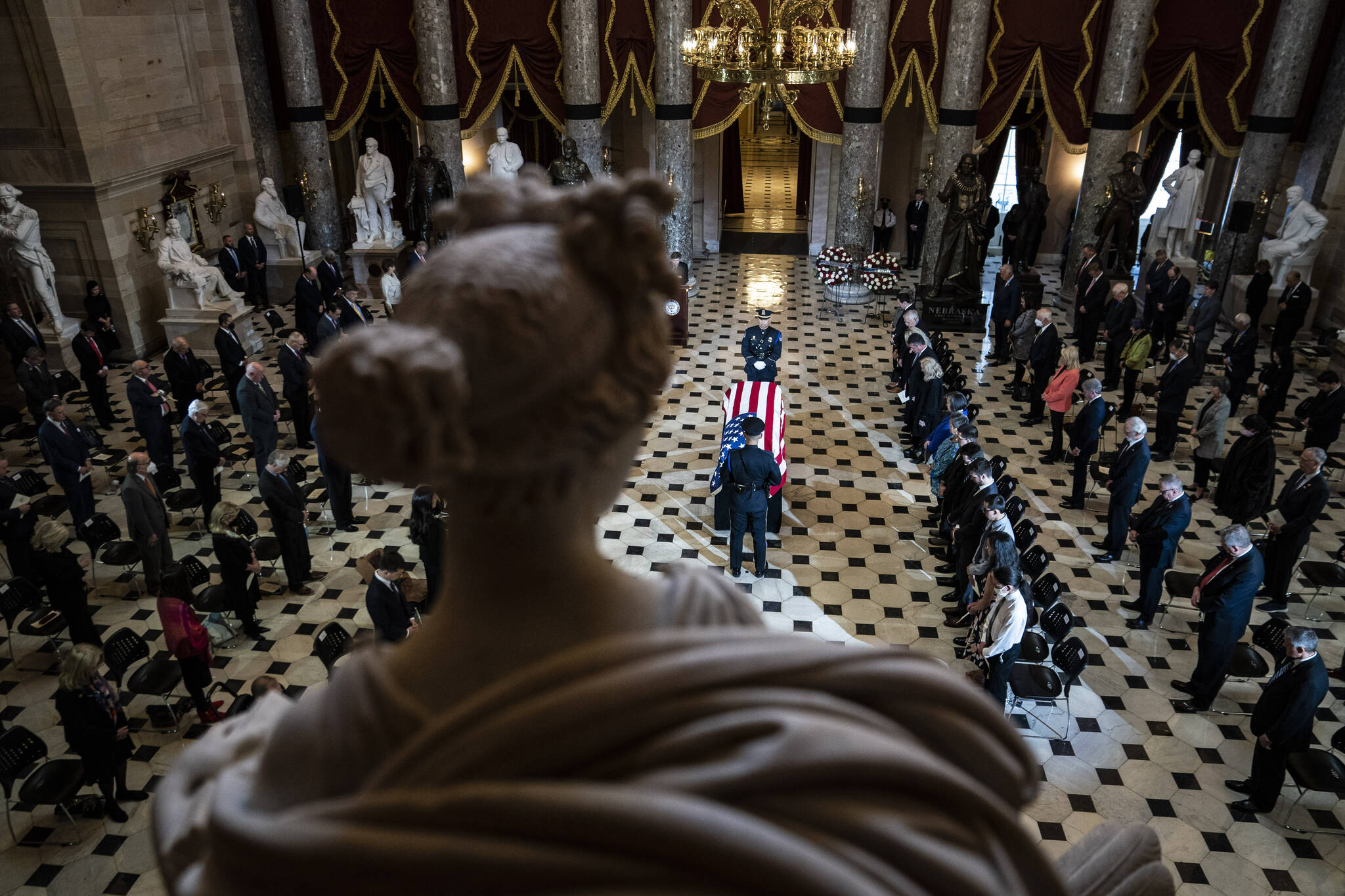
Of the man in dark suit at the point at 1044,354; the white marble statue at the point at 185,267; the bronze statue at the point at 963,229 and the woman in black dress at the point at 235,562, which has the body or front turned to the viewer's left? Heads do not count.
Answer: the man in dark suit

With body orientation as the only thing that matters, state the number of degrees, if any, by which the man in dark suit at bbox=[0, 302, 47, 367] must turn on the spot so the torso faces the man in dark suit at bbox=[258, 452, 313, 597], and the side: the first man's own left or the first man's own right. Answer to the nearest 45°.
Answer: approximately 45° to the first man's own right

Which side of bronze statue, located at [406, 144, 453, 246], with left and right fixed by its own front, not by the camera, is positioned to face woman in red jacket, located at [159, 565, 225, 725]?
front

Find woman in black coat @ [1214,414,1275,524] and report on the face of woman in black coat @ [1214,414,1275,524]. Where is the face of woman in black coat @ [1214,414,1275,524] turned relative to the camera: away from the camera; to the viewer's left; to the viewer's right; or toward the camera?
to the viewer's left

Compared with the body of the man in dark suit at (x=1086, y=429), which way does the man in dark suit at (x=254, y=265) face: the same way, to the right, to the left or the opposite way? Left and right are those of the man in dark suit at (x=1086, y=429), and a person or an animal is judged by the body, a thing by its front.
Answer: the opposite way

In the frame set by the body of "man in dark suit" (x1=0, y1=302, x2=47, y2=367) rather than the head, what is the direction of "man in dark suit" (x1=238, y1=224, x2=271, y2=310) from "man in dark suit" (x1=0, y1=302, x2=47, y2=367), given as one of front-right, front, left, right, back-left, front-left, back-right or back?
left

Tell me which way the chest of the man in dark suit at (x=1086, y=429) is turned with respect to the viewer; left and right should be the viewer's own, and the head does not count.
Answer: facing to the left of the viewer

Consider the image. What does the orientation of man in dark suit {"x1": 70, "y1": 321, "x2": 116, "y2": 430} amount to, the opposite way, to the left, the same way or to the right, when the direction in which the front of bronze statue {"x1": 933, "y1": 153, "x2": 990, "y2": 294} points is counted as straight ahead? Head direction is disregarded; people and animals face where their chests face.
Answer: to the left

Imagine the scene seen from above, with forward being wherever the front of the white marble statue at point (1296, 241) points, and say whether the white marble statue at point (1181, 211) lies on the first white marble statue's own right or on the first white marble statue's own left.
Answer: on the first white marble statue's own right

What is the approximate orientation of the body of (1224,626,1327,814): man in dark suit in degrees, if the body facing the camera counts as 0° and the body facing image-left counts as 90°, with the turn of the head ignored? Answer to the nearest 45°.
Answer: approximately 90°

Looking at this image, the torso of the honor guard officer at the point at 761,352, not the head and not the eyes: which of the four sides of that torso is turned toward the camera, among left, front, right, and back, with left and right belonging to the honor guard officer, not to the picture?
front

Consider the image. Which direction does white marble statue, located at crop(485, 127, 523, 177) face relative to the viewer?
toward the camera

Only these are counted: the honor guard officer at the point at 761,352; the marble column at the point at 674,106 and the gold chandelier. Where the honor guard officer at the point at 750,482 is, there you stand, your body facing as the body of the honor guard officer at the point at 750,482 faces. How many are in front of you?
3

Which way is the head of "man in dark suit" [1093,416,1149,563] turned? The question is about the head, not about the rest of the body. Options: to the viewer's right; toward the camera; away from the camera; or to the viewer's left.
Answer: to the viewer's left

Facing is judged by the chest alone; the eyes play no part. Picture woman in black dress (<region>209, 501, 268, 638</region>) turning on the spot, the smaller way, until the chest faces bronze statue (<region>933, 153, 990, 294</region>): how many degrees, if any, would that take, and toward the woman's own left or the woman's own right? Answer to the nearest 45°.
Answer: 0° — they already face it

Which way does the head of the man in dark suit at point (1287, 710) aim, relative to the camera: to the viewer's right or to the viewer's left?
to the viewer's left

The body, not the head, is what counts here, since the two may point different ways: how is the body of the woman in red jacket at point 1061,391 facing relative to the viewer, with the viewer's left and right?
facing to the left of the viewer

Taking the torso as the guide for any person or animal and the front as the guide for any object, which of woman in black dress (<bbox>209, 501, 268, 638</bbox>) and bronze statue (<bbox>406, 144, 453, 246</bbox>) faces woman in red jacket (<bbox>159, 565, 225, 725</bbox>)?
the bronze statue

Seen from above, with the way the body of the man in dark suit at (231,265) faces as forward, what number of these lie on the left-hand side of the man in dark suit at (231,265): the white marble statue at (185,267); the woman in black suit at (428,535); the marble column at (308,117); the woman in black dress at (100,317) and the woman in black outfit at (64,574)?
1

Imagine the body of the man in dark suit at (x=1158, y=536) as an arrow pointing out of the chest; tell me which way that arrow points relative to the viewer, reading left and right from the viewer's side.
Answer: facing to the left of the viewer

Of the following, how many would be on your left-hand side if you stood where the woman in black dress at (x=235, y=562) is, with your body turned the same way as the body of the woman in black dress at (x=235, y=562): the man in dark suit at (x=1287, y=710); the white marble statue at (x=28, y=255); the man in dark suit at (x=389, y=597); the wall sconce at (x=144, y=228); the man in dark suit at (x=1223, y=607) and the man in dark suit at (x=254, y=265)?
3

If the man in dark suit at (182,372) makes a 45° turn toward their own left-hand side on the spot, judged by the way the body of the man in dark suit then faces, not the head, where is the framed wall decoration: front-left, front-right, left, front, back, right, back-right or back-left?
left
